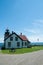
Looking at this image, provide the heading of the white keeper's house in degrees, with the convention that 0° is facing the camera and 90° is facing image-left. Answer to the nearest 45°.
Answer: approximately 0°
